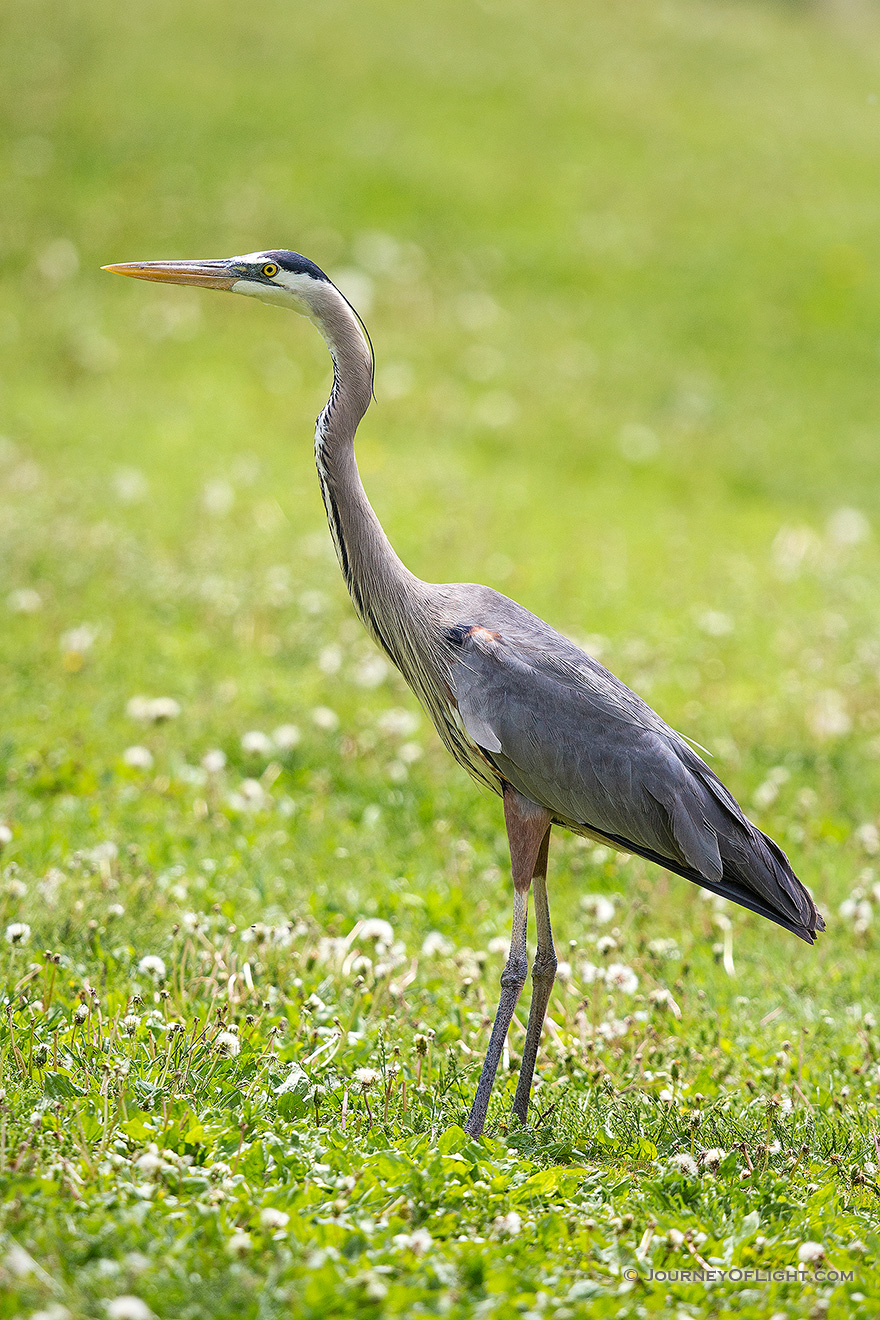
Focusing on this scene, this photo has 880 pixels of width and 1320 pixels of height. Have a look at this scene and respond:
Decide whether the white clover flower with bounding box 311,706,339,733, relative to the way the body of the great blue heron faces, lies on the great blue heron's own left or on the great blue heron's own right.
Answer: on the great blue heron's own right

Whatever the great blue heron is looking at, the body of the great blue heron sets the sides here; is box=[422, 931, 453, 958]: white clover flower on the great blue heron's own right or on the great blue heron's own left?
on the great blue heron's own right

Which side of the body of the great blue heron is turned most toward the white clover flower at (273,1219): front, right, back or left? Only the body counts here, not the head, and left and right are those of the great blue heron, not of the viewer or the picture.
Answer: left

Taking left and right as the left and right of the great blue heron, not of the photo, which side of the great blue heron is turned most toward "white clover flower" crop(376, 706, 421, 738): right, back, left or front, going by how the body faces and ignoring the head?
right

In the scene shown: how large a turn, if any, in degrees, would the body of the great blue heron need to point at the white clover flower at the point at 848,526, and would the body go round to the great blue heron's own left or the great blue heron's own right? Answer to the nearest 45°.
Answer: approximately 90° to the great blue heron's own right

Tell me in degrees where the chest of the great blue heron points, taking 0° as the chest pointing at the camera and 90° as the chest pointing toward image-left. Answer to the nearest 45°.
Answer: approximately 90°

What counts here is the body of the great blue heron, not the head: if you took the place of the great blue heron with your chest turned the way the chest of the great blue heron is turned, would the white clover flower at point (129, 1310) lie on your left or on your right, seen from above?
on your left

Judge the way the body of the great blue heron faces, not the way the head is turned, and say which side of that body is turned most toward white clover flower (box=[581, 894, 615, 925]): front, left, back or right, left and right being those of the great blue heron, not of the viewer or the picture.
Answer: right
